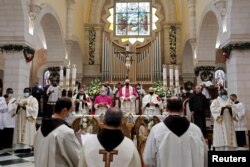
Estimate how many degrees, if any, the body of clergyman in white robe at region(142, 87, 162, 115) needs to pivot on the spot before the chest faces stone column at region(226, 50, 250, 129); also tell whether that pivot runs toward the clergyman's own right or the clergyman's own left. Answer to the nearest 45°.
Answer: approximately 90° to the clergyman's own left

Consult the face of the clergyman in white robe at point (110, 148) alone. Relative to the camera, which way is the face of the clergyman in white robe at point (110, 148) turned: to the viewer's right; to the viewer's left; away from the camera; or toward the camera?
away from the camera

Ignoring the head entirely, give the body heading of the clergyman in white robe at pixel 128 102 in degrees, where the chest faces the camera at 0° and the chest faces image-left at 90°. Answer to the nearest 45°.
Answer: approximately 0°

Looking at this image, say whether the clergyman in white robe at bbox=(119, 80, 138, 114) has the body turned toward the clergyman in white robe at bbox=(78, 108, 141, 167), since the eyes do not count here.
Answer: yes

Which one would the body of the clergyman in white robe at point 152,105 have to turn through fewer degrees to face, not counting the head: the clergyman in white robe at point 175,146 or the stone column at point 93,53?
the clergyman in white robe

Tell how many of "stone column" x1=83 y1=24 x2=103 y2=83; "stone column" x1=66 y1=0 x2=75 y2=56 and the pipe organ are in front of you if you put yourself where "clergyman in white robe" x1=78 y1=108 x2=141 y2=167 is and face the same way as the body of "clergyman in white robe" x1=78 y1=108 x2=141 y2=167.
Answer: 3

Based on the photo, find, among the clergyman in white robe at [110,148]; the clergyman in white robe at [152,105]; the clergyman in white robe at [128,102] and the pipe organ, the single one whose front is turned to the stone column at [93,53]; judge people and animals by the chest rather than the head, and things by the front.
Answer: the clergyman in white robe at [110,148]

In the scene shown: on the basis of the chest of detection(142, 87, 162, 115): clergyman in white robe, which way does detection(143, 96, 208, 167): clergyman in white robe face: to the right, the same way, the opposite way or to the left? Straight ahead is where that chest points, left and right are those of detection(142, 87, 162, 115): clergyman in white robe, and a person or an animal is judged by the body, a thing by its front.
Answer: the opposite way

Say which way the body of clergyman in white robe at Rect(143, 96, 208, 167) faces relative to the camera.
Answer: away from the camera

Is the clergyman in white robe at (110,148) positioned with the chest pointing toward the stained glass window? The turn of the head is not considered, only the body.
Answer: yes

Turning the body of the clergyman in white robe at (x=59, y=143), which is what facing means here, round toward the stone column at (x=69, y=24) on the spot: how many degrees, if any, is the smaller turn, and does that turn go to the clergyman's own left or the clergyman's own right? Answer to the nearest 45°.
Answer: approximately 45° to the clergyman's own left

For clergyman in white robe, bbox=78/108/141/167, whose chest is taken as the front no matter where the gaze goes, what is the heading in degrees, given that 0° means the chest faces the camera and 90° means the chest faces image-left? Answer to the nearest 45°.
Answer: approximately 180°

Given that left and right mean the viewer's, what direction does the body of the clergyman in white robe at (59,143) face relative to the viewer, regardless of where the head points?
facing away from the viewer and to the right of the viewer

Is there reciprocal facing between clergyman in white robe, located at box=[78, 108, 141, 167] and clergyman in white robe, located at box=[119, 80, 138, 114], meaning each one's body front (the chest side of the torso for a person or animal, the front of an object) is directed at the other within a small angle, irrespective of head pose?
yes

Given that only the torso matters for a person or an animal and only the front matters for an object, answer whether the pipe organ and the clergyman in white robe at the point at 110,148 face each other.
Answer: yes
